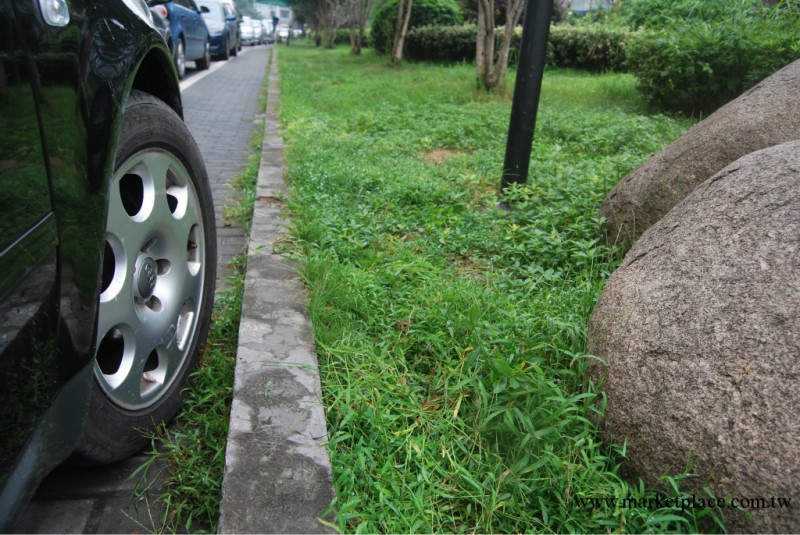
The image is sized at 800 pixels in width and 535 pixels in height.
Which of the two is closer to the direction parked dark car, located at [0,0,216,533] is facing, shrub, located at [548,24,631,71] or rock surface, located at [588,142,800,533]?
the shrub

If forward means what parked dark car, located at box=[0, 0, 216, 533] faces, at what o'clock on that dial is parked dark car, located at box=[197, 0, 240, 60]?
parked dark car, located at box=[197, 0, 240, 60] is roughly at 11 o'clock from parked dark car, located at box=[0, 0, 216, 533].

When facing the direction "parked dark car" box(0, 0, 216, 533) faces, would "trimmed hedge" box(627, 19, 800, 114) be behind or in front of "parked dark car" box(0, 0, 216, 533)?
in front

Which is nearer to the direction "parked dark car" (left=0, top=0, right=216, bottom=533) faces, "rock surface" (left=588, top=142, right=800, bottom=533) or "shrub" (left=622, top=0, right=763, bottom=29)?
the shrub

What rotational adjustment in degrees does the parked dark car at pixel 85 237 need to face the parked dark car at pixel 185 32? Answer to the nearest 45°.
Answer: approximately 45° to its left

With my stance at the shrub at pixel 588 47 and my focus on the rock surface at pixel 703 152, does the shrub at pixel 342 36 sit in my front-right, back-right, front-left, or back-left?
back-right

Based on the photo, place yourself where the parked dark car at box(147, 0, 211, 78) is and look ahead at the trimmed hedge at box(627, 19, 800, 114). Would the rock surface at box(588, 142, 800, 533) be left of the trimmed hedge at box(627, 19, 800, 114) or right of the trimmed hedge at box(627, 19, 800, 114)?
right

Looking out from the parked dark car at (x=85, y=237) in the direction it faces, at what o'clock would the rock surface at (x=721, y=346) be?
The rock surface is roughly at 2 o'clock from the parked dark car.

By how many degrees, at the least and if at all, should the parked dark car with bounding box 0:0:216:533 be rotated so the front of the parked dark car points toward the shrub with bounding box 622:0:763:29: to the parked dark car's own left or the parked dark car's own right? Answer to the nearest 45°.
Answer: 0° — it already faces it

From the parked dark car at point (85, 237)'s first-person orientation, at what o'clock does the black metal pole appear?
The black metal pole is roughly at 12 o'clock from the parked dark car.

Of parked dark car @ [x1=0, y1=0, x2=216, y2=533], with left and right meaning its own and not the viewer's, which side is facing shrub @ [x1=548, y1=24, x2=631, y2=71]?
front

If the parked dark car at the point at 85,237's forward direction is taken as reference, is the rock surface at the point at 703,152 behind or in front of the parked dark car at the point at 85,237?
in front

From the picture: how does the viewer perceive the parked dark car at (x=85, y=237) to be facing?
facing away from the viewer and to the right of the viewer

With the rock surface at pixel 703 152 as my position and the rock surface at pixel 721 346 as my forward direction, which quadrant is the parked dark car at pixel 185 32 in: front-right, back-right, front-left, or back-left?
back-right
